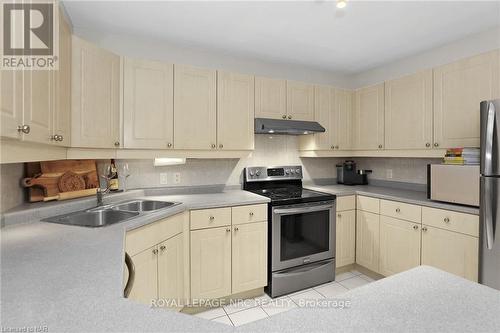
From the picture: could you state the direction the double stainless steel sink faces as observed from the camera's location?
facing the viewer and to the right of the viewer

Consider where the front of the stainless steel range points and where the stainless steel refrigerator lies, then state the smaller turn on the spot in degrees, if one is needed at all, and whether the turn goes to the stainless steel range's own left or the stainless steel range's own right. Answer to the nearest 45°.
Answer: approximately 45° to the stainless steel range's own left

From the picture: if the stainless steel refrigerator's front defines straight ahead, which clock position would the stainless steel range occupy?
The stainless steel range is roughly at 1 o'clock from the stainless steel refrigerator.

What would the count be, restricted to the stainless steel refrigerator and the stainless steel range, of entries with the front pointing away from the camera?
0

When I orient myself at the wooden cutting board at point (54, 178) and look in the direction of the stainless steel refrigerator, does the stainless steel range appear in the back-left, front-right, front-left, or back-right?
front-left

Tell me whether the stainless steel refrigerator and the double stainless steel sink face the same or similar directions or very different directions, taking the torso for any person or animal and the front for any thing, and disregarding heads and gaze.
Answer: very different directions

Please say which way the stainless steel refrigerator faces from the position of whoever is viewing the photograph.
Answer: facing the viewer and to the left of the viewer

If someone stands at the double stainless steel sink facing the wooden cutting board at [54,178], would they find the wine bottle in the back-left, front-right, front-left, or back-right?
front-right

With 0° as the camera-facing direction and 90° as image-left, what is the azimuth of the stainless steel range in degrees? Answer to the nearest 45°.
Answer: approximately 315°

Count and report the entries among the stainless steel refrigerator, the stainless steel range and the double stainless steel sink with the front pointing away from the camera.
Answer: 0

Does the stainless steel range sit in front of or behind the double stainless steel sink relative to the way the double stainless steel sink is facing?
in front

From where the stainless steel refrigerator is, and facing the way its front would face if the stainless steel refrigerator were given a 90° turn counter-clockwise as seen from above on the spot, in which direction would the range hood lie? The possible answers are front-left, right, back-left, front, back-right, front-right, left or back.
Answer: back-right

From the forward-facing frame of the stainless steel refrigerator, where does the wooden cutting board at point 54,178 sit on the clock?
The wooden cutting board is roughly at 12 o'clock from the stainless steel refrigerator.

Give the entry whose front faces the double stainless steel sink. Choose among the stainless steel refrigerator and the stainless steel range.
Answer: the stainless steel refrigerator

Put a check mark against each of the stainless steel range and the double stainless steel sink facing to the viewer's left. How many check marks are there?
0
